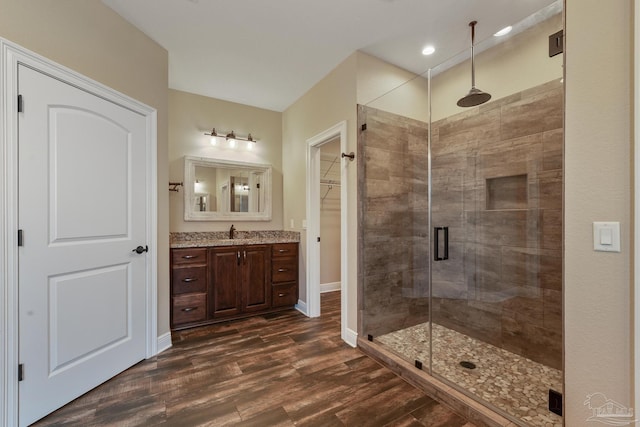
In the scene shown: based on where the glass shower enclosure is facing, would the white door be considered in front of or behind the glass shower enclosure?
in front

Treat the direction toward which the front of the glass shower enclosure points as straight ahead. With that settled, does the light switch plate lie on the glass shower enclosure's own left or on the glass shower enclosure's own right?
on the glass shower enclosure's own left

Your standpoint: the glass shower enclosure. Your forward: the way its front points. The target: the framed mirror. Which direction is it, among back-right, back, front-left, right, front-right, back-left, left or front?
front-right

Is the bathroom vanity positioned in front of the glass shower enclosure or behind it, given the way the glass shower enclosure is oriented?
in front

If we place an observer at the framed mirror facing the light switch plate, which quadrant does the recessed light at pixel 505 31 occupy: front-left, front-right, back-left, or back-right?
front-left

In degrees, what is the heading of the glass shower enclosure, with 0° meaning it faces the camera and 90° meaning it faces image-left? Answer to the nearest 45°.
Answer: approximately 45°

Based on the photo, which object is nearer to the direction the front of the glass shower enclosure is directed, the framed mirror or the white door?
the white door

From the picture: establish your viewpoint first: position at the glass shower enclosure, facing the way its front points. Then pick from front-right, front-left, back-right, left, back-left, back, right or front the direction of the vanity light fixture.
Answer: front-right
